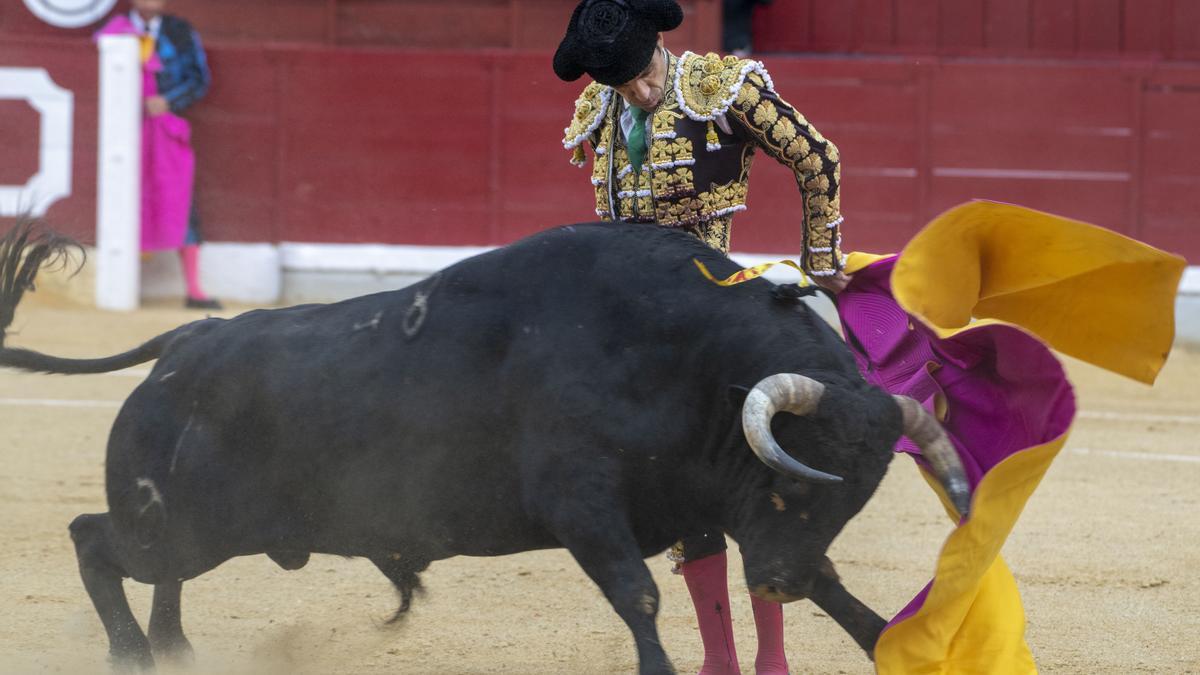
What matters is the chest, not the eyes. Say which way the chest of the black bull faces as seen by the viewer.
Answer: to the viewer's right

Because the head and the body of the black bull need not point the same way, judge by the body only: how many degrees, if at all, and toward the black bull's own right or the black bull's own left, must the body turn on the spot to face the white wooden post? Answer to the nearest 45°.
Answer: approximately 90° to the black bull's own left
